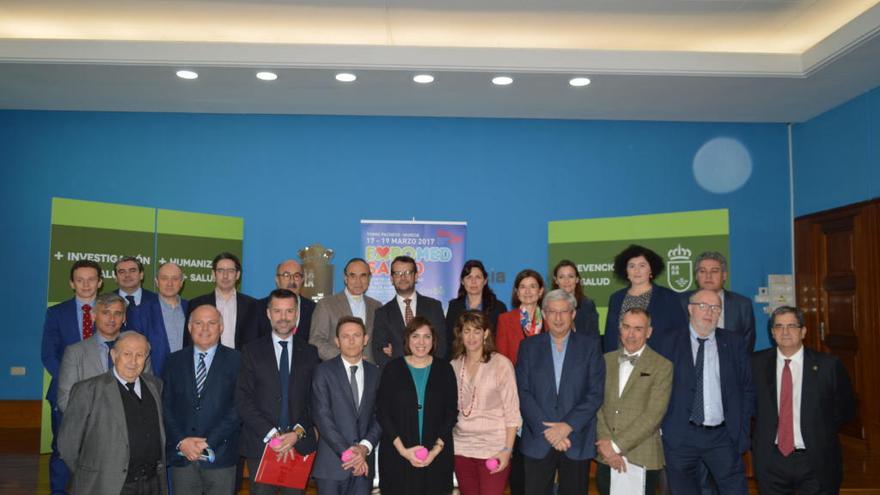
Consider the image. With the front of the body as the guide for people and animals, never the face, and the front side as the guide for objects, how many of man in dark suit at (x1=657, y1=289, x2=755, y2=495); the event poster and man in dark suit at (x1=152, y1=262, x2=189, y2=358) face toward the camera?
3

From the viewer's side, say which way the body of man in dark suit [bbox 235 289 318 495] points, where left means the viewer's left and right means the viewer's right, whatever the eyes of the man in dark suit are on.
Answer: facing the viewer

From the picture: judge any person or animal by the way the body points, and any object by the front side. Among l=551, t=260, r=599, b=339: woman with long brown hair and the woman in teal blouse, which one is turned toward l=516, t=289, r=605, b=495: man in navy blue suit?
the woman with long brown hair

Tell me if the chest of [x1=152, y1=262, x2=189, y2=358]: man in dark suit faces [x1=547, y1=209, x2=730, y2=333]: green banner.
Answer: no

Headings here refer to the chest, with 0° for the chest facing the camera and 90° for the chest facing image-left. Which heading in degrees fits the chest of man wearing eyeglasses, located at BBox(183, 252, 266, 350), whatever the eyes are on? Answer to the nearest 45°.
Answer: approximately 0°

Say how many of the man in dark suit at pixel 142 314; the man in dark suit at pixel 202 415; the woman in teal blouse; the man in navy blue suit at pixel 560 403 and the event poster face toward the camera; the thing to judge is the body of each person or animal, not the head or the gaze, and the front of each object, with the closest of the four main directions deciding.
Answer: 5

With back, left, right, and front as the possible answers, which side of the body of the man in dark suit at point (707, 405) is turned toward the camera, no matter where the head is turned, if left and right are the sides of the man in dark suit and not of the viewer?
front

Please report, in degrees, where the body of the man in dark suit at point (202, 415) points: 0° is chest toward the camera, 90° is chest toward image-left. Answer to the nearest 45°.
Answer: approximately 0°

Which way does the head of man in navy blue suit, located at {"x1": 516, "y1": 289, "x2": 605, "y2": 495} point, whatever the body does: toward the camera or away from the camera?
toward the camera

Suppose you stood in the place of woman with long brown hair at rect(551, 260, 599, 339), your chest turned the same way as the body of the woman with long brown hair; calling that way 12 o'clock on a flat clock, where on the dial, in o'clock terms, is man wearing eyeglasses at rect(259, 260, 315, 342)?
The man wearing eyeglasses is roughly at 3 o'clock from the woman with long brown hair.

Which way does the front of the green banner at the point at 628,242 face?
toward the camera

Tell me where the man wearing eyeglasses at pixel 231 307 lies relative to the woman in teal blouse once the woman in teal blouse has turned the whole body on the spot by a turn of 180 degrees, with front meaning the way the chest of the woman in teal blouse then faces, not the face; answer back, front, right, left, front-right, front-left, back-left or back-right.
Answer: front-left

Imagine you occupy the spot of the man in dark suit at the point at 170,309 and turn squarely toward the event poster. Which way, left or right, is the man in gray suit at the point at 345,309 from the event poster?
right

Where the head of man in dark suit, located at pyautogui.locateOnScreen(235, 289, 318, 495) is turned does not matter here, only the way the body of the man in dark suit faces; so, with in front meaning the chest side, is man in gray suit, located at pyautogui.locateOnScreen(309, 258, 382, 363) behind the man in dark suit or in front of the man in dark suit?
behind

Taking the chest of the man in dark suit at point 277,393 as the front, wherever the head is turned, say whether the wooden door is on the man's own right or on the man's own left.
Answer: on the man's own left

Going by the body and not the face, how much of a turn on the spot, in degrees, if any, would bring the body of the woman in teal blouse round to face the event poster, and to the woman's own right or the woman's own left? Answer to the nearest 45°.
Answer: approximately 180°

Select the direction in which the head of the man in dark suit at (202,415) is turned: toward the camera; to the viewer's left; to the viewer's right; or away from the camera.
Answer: toward the camera
